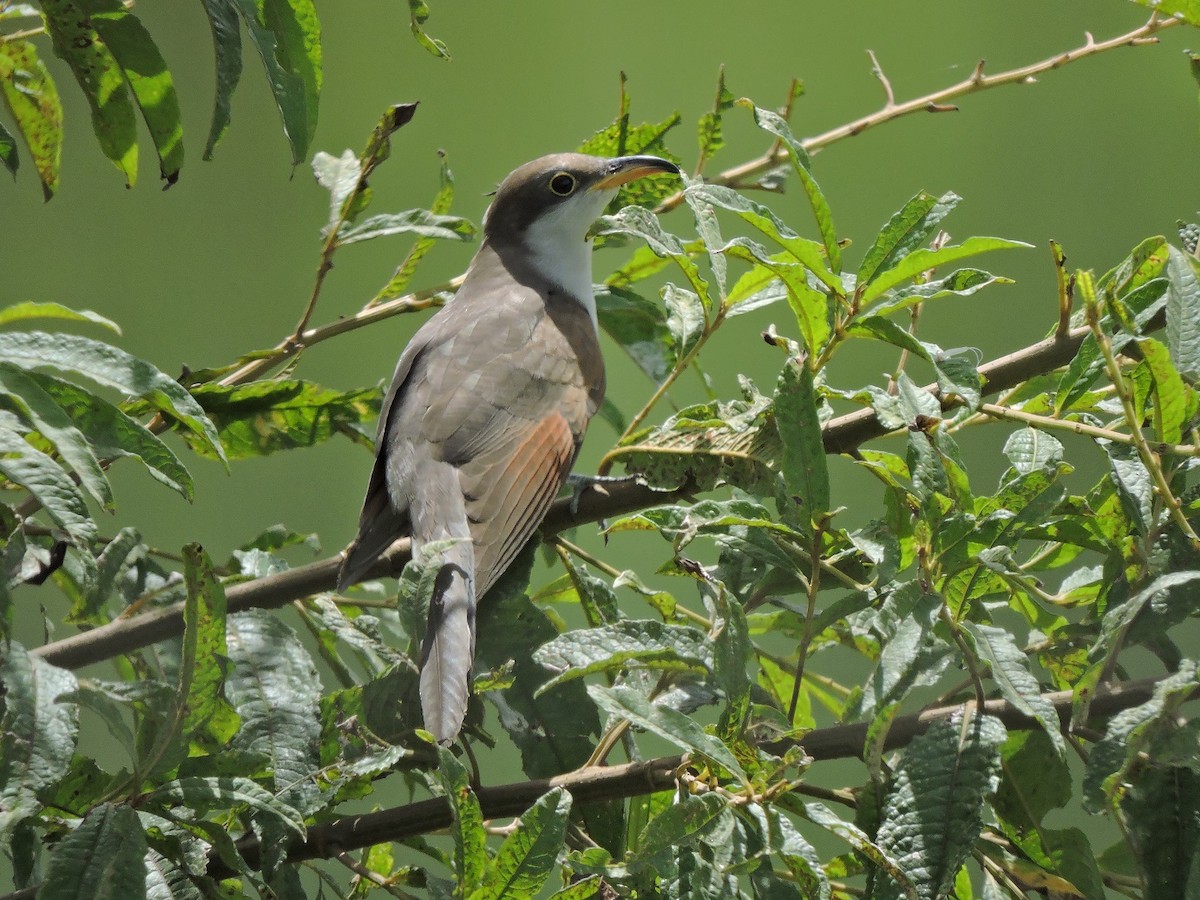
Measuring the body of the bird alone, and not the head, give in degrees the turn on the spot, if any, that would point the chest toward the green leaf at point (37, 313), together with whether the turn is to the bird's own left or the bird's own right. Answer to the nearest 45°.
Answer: approximately 180°

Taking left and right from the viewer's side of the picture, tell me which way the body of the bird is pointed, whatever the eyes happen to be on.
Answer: facing away from the viewer and to the right of the viewer

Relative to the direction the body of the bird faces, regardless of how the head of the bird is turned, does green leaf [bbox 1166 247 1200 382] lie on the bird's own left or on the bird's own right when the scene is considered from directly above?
on the bird's own right

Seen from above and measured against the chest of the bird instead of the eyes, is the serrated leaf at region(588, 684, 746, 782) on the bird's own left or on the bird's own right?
on the bird's own right

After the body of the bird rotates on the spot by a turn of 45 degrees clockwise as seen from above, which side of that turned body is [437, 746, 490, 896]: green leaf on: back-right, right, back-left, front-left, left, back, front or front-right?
right

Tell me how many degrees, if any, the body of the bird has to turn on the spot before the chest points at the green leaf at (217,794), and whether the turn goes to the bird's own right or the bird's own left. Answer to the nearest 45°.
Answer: approximately 135° to the bird's own left

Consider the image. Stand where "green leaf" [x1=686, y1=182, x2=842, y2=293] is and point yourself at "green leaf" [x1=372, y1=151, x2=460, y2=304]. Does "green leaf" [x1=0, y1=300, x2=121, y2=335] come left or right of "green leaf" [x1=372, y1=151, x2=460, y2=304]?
left

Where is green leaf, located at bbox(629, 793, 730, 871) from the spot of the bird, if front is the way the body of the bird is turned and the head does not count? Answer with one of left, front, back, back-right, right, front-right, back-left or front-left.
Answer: back-right
